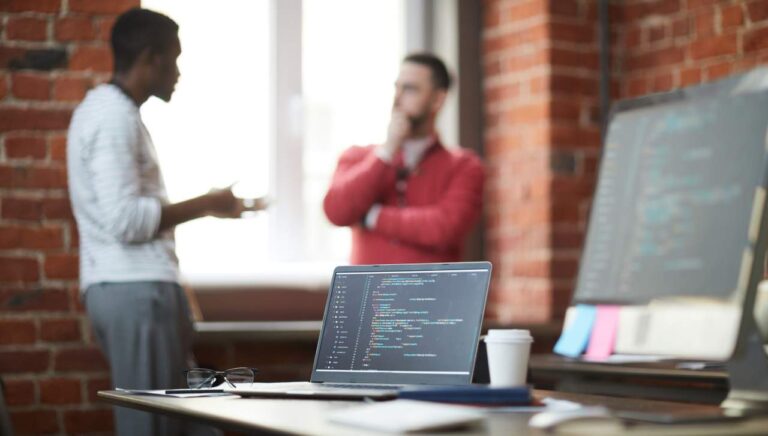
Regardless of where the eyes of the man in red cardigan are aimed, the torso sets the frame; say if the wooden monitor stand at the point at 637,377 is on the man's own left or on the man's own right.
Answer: on the man's own left

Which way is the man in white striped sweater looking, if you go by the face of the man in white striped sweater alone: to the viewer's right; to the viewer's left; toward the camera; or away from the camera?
to the viewer's right

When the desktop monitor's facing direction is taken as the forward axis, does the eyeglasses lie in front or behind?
in front

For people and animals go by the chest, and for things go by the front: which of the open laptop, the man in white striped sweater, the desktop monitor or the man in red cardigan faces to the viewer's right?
the man in white striped sweater

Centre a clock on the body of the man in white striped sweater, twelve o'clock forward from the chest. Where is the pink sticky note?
The pink sticky note is roughly at 1 o'clock from the man in white striped sweater.

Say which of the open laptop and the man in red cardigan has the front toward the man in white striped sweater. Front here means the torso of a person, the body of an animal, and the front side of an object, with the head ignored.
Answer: the man in red cardigan

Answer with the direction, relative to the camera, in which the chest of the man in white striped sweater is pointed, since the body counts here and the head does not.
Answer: to the viewer's right

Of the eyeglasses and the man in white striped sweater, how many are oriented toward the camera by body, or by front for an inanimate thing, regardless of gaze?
1

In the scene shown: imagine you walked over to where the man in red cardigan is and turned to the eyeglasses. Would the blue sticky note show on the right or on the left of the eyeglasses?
left

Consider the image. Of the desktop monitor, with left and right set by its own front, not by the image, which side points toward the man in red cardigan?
right
